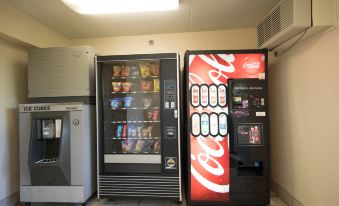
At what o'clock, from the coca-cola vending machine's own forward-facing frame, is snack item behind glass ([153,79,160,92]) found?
The snack item behind glass is roughly at 3 o'clock from the coca-cola vending machine.

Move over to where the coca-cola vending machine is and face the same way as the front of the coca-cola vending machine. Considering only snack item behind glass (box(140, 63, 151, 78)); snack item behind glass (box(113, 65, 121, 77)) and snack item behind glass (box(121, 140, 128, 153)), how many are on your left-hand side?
0

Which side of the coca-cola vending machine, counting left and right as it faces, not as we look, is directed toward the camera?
front

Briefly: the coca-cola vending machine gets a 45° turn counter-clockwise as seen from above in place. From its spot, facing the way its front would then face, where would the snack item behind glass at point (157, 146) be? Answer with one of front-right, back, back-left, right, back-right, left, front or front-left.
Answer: back-right

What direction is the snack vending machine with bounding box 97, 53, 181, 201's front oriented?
toward the camera

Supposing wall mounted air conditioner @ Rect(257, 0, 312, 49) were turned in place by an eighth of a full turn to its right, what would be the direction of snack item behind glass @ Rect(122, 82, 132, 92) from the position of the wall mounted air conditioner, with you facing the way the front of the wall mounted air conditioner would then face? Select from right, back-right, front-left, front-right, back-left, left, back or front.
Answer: front

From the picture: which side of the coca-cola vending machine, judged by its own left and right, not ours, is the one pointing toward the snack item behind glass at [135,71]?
right

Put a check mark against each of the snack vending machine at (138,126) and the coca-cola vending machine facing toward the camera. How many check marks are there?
2

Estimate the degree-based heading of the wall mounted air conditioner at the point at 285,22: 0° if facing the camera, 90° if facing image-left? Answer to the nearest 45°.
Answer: approximately 45°

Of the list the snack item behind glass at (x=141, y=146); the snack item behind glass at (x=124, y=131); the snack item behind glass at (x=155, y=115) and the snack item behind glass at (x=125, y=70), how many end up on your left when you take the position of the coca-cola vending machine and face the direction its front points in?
0

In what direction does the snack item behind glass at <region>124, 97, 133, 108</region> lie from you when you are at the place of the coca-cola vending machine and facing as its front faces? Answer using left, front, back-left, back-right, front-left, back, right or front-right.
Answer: right

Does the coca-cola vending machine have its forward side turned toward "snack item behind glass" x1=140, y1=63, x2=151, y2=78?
no

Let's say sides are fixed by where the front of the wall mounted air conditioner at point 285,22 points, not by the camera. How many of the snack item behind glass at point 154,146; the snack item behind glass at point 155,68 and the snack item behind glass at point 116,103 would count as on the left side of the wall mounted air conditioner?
0

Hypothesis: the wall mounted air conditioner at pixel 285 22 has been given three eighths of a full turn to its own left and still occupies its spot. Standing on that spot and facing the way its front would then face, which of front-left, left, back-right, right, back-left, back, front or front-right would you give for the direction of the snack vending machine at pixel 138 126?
back

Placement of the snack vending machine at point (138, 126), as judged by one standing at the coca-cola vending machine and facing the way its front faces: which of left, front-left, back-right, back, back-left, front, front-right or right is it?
right

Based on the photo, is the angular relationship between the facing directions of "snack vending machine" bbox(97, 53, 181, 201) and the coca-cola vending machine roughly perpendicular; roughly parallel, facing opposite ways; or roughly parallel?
roughly parallel

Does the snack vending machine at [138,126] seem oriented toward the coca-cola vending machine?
no

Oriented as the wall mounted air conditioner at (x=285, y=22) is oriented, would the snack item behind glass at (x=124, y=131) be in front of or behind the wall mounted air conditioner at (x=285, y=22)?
in front
